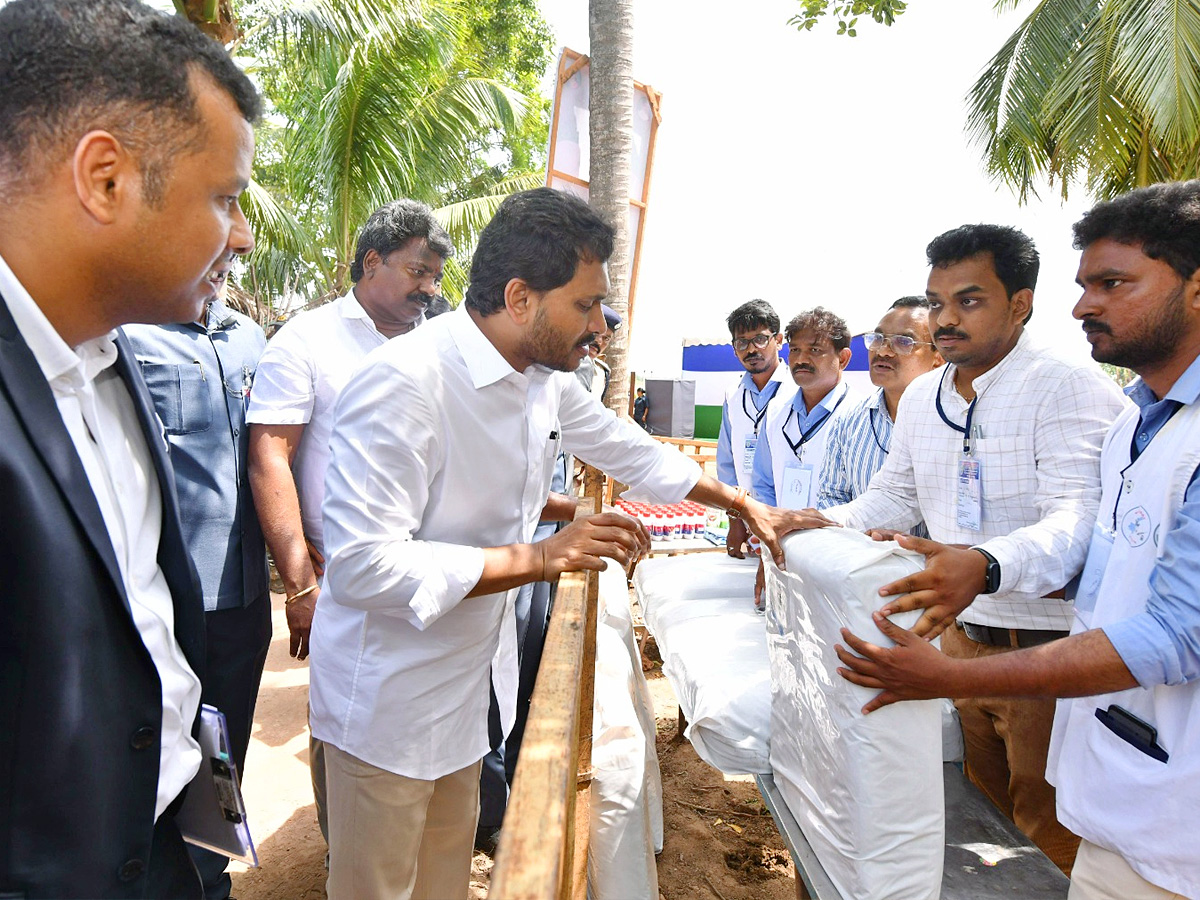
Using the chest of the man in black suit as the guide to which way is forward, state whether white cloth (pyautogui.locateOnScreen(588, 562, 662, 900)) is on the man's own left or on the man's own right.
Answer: on the man's own left

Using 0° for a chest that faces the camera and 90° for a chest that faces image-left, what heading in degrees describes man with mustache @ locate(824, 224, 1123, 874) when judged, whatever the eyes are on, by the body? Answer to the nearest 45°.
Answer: approximately 45°

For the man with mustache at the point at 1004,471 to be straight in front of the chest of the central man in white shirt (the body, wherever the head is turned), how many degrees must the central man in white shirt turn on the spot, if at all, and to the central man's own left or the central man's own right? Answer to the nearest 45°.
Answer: approximately 45° to the central man's own left

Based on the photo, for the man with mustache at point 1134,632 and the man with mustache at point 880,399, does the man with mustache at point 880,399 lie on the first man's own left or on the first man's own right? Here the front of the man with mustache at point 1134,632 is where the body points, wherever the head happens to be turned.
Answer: on the first man's own right

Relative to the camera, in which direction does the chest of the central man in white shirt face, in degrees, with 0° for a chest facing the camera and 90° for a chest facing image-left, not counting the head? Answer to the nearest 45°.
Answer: approximately 315°
